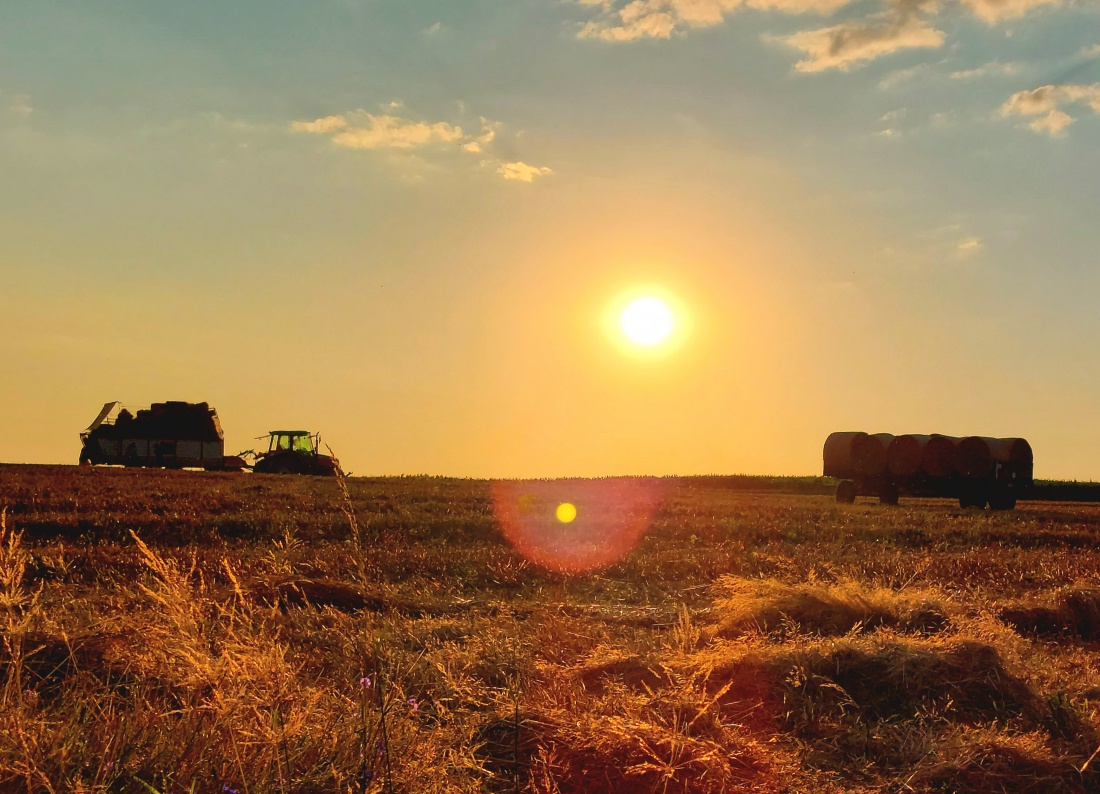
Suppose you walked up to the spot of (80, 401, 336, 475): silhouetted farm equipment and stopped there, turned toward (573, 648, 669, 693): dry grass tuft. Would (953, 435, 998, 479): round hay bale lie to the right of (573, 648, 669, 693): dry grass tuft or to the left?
left

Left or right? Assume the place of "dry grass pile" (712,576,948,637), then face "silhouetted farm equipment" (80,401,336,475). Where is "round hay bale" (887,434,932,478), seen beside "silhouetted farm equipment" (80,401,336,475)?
right

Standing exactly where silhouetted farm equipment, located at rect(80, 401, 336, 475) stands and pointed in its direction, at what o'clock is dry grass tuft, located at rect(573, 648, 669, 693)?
The dry grass tuft is roughly at 3 o'clock from the silhouetted farm equipment.

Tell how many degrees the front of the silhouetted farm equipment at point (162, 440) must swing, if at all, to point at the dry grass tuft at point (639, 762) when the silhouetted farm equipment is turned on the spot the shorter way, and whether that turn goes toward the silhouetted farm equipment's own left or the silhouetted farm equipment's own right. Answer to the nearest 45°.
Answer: approximately 90° to the silhouetted farm equipment's own right

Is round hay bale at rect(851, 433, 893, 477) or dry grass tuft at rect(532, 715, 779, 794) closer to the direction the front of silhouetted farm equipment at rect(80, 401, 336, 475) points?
the round hay bale

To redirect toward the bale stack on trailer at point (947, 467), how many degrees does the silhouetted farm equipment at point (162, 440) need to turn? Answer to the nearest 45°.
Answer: approximately 45° to its right

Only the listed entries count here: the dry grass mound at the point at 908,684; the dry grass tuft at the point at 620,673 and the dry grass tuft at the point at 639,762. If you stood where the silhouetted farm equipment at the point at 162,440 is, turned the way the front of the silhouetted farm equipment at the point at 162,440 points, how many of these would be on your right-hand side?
3

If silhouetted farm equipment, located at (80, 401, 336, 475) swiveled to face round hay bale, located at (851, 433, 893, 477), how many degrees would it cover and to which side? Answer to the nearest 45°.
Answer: approximately 45° to its right

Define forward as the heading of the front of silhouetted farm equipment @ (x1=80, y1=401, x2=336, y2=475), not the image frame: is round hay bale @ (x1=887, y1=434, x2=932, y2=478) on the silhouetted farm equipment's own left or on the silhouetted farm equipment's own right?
on the silhouetted farm equipment's own right

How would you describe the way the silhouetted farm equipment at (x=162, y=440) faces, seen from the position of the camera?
facing to the right of the viewer

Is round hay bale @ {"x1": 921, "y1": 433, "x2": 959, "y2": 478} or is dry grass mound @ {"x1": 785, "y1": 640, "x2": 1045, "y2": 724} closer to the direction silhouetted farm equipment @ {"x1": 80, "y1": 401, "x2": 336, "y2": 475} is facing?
the round hay bale
